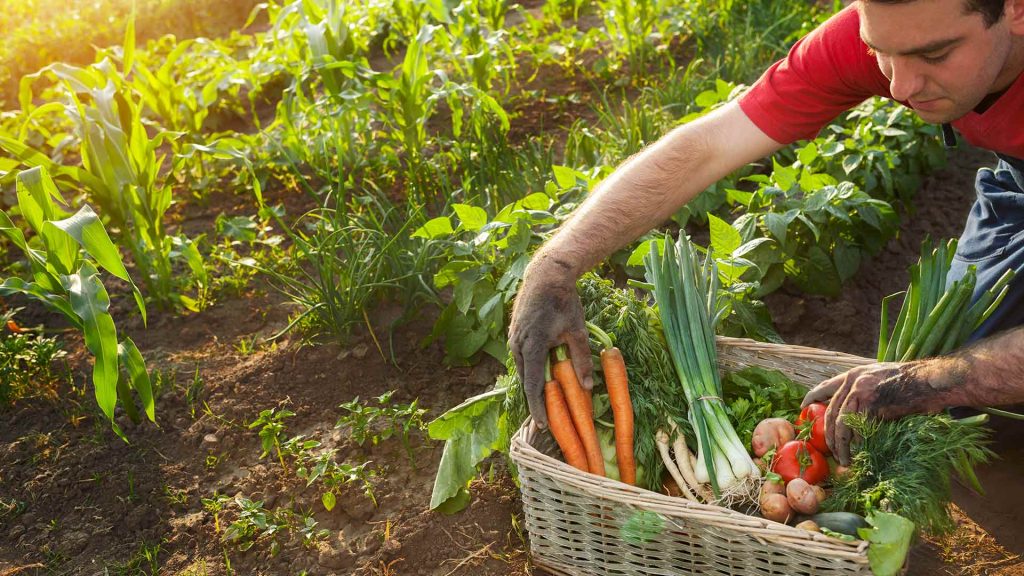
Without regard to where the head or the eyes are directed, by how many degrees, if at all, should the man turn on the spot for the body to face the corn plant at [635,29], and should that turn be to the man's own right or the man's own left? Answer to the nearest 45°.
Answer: approximately 135° to the man's own right

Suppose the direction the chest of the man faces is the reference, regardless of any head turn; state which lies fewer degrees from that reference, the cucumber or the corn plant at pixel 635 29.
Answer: the cucumber

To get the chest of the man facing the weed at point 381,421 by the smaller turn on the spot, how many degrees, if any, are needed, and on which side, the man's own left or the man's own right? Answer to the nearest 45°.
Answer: approximately 45° to the man's own right

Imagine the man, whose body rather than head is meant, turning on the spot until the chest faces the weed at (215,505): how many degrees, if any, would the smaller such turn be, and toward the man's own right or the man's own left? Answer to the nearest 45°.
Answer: approximately 45° to the man's own right

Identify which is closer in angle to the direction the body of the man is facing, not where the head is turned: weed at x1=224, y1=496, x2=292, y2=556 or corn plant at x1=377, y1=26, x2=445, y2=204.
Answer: the weed

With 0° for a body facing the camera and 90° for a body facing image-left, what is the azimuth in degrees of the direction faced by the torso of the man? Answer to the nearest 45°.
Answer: approximately 45°

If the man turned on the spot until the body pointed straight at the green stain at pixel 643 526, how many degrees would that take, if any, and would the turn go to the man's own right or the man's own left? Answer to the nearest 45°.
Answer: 0° — they already face it

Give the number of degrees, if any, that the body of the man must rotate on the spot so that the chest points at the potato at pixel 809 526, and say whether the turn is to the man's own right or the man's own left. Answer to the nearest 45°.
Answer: approximately 45° to the man's own left

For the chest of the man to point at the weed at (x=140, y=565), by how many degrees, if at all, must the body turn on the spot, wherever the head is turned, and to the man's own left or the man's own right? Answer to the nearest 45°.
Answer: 0° — they already face it

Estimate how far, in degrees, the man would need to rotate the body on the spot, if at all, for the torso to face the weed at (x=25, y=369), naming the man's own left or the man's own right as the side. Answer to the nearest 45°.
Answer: approximately 45° to the man's own right

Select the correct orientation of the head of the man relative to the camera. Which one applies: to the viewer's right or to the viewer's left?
to the viewer's left
